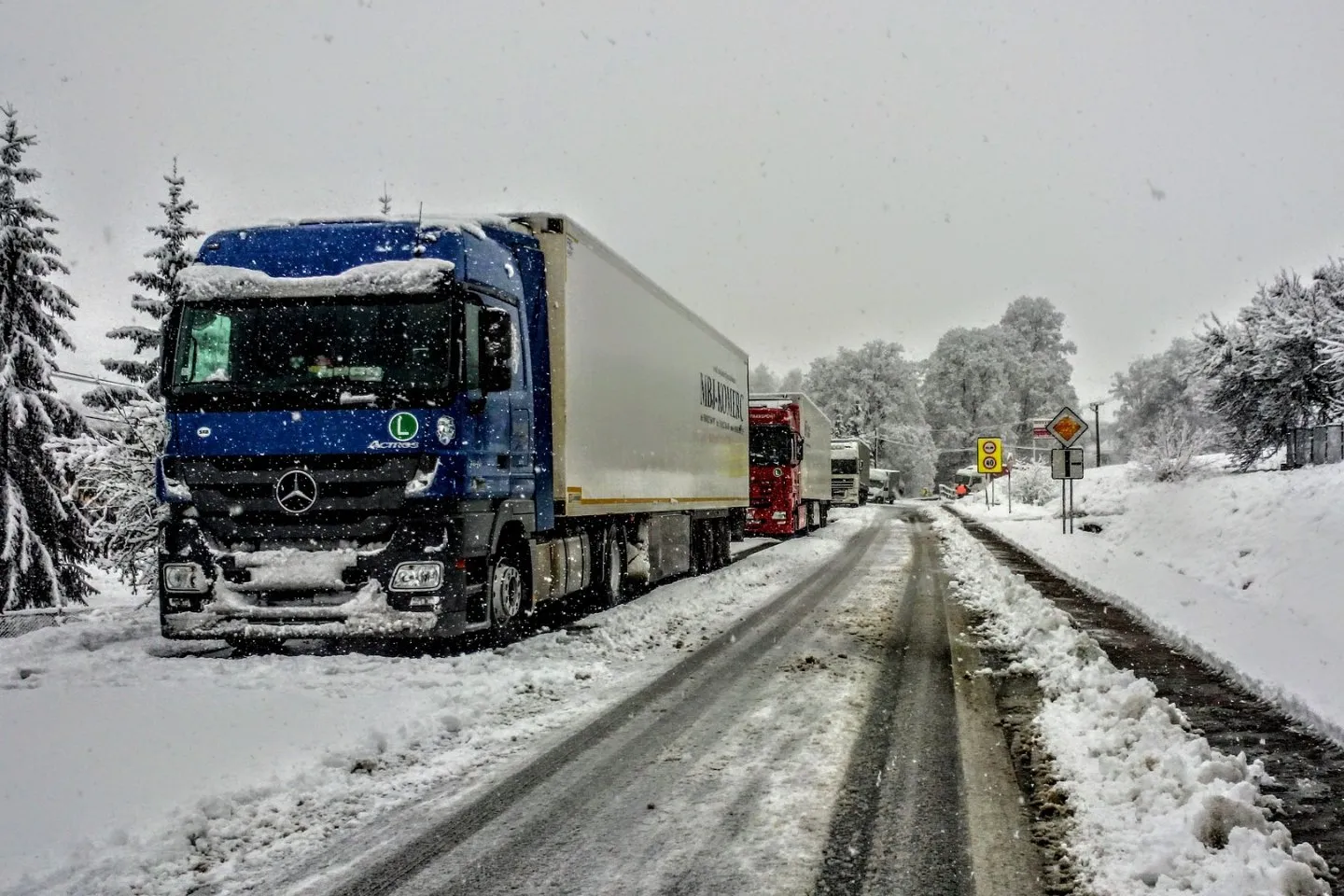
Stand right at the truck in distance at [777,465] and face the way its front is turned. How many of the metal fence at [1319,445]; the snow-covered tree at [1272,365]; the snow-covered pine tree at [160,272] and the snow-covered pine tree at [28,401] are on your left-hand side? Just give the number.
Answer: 2

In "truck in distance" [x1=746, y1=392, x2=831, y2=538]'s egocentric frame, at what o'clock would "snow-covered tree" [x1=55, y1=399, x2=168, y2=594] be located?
The snow-covered tree is roughly at 1 o'clock from the truck in distance.

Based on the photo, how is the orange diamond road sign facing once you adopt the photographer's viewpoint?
facing the viewer

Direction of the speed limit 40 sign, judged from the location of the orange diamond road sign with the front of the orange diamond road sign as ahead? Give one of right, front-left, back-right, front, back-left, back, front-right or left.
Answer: back

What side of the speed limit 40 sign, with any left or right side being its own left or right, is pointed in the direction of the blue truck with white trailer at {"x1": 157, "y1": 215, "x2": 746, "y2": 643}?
front

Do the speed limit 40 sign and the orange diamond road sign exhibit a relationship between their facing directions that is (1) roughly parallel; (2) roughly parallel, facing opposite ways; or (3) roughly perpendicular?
roughly parallel

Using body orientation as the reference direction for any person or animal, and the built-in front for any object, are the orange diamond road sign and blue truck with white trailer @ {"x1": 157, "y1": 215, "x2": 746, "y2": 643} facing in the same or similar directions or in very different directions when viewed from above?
same or similar directions

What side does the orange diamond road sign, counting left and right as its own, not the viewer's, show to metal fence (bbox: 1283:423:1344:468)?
left

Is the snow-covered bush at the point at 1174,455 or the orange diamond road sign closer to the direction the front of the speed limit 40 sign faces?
the orange diamond road sign

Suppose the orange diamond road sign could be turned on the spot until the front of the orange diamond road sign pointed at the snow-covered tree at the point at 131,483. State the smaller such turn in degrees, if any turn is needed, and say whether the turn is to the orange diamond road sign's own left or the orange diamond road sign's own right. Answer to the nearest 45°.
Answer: approximately 45° to the orange diamond road sign's own right

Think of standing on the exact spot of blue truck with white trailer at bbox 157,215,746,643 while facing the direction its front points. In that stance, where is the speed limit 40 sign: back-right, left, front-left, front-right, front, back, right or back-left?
back

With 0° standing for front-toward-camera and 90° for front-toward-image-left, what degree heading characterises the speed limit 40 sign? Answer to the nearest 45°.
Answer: approximately 0°

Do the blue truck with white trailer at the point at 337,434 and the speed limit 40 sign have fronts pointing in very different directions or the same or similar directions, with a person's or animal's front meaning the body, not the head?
same or similar directions

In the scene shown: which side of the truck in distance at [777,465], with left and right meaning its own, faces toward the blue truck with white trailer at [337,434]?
front

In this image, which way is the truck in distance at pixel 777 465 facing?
toward the camera

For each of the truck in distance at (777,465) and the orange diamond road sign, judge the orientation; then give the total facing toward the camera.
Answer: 2

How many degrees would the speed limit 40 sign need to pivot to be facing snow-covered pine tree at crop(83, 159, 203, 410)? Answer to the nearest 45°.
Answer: approximately 45° to its right

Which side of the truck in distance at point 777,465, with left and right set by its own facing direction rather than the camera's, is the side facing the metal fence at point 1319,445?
left
